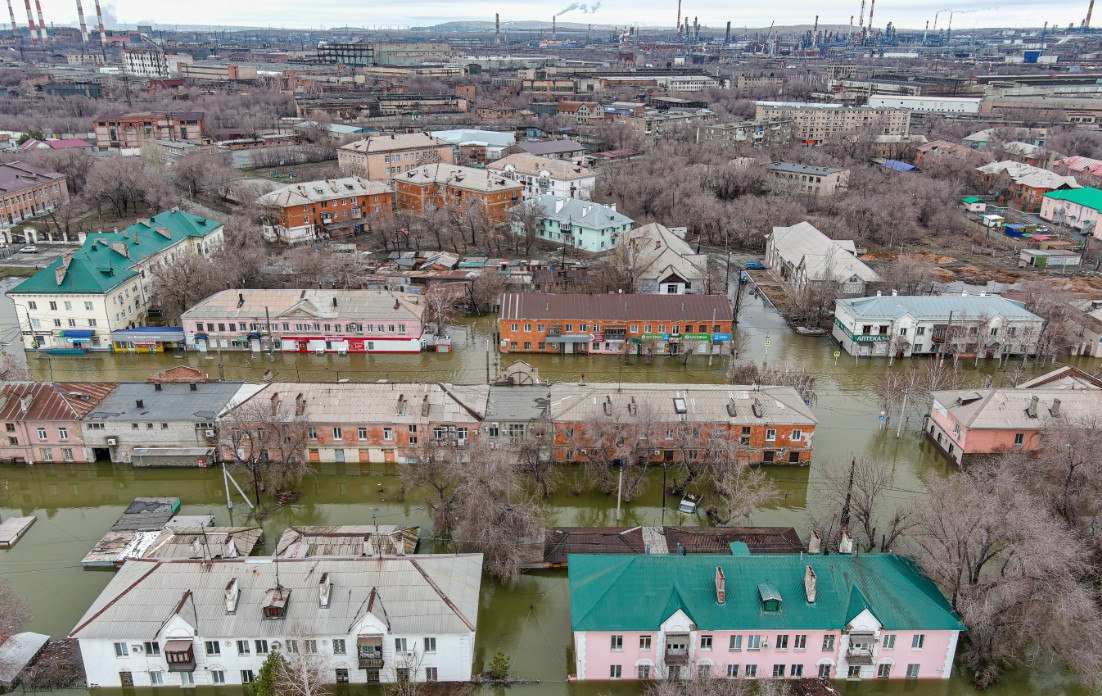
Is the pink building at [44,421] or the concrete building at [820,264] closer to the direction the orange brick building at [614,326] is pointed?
the pink building

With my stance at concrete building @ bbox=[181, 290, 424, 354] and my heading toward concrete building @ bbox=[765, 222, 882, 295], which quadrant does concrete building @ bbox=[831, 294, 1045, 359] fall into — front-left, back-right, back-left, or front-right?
front-right

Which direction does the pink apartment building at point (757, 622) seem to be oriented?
toward the camera

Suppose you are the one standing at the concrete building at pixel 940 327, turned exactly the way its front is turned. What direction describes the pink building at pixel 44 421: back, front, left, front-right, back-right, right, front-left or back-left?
front-right

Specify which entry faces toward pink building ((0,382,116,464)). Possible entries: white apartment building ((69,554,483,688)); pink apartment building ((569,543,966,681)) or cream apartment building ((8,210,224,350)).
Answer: cream apartment building ((8,210,224,350))

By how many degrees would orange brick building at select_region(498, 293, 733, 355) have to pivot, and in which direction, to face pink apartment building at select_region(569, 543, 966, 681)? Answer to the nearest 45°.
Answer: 0° — it already faces it

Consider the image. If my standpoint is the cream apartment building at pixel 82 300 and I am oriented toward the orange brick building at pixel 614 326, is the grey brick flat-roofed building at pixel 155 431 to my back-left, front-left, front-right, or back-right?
front-right

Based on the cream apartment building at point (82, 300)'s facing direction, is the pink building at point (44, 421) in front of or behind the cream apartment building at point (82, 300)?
in front

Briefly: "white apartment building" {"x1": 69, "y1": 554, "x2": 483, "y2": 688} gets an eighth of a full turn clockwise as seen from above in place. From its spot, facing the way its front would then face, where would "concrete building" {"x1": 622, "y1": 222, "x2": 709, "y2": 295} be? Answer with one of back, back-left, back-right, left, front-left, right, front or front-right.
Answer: back

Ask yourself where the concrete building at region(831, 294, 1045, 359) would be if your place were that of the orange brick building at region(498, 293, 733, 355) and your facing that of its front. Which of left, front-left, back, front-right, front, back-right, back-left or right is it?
left

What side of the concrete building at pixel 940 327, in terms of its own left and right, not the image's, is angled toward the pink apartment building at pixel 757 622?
front

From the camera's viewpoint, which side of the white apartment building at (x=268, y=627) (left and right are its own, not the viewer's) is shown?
front

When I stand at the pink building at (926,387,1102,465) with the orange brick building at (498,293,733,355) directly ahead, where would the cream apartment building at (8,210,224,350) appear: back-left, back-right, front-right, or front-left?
front-left

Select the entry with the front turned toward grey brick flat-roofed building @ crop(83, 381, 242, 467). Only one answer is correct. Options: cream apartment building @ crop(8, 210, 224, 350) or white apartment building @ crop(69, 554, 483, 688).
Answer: cream apartment building @ crop(8, 210, 224, 350)

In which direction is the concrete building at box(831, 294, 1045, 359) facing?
toward the camera
